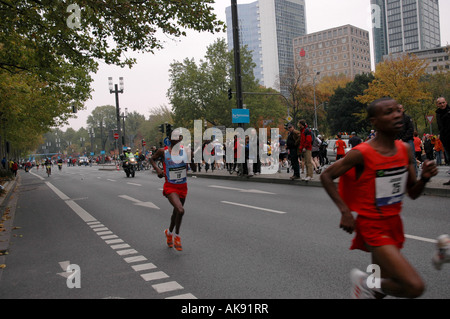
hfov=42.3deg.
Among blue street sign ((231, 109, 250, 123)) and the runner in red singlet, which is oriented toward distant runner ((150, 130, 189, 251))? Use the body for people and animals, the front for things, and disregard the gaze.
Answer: the blue street sign

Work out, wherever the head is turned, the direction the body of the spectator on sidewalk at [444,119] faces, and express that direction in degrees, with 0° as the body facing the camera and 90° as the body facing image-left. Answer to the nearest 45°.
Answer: approximately 45°

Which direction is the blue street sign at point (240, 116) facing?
toward the camera

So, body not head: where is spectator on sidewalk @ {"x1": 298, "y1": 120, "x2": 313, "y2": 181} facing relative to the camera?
to the viewer's left

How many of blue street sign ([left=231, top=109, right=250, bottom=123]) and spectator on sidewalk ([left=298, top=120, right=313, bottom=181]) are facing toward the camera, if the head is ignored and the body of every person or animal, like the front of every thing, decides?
1

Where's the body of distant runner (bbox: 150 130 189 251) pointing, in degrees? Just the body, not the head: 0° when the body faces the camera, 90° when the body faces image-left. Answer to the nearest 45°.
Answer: approximately 315°

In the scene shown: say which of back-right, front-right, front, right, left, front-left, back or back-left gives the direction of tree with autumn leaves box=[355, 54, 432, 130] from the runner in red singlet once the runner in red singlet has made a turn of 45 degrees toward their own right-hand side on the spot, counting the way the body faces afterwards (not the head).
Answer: back

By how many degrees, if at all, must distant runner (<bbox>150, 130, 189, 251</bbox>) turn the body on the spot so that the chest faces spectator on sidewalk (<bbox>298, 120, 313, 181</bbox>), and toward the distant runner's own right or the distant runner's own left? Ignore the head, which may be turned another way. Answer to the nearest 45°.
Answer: approximately 90° to the distant runner's own left

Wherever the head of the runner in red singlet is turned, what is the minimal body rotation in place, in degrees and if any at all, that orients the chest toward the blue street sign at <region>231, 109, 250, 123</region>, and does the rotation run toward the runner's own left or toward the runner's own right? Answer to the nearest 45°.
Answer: approximately 135° to the runner's own left

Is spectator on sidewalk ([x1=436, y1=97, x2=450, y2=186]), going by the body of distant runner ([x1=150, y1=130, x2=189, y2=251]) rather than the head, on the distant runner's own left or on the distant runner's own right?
on the distant runner's own left

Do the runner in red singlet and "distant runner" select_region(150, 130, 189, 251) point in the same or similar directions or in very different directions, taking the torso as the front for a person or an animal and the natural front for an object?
same or similar directions

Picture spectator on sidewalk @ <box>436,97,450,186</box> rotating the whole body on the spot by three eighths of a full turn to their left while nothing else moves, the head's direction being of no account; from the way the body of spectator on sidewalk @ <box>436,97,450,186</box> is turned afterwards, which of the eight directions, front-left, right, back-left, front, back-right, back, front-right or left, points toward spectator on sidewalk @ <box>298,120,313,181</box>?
back-left

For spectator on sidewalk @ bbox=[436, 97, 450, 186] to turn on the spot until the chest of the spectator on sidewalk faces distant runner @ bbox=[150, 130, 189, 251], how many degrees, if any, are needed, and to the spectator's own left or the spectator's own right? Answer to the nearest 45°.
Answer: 0° — they already face them

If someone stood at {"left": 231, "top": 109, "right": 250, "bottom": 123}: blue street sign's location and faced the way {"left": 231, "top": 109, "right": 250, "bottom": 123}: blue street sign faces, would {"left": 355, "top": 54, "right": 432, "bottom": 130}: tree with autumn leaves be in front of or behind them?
behind

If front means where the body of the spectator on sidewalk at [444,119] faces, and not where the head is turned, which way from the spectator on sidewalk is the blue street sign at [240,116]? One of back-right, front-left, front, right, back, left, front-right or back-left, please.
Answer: right
